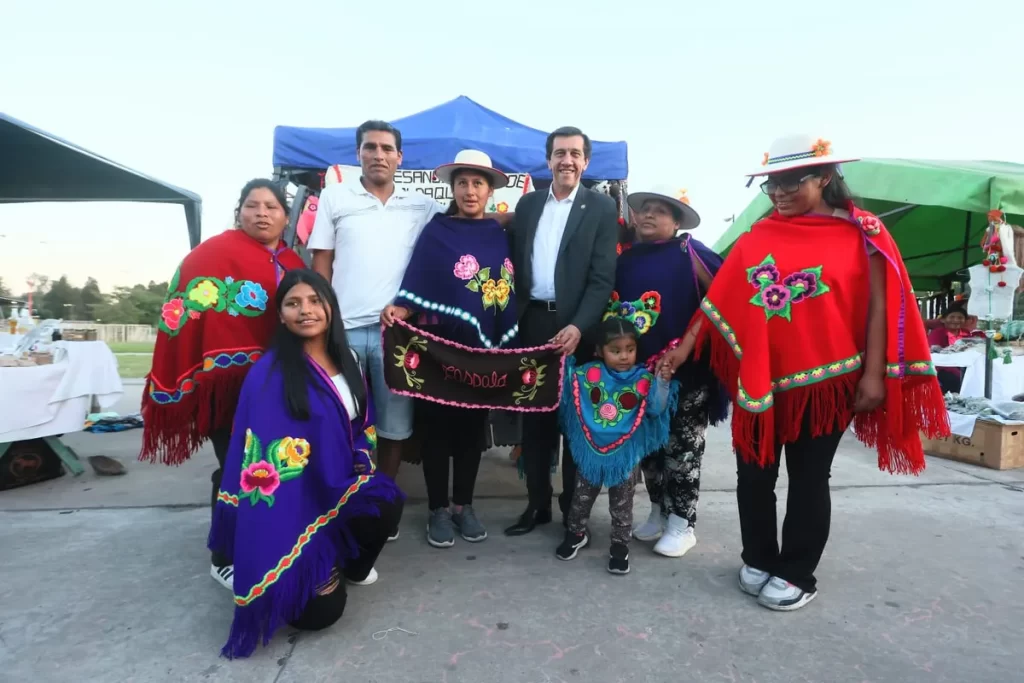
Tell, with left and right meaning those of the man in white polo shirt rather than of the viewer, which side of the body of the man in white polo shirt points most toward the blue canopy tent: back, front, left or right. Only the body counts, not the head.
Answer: back

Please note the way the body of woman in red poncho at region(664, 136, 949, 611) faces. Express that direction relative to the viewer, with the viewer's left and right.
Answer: facing the viewer and to the left of the viewer

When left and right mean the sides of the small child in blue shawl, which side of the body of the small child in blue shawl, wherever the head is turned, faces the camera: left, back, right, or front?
front

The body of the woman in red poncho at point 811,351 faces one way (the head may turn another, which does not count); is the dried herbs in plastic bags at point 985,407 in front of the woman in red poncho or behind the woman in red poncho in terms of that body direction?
behind

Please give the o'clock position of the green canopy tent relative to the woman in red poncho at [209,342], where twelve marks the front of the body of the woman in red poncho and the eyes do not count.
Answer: The green canopy tent is roughly at 10 o'clock from the woman in red poncho.

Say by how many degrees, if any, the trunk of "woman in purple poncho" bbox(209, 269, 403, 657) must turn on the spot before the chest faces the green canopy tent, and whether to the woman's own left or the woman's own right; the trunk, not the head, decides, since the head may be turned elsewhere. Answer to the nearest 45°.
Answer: approximately 90° to the woman's own left

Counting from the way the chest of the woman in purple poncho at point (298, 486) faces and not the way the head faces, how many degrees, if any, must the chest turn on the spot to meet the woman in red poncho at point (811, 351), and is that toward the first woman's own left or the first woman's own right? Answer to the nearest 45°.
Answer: approximately 45° to the first woman's own left

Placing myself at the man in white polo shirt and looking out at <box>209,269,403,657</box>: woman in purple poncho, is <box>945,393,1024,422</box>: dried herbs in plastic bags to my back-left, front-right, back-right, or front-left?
back-left

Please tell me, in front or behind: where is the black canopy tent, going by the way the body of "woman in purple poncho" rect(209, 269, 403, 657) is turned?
behind

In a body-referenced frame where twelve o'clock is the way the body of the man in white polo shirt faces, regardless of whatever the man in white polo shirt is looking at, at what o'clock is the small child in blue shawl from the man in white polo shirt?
The small child in blue shawl is roughly at 10 o'clock from the man in white polo shirt.

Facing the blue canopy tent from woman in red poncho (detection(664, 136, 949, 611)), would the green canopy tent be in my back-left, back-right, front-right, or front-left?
front-right

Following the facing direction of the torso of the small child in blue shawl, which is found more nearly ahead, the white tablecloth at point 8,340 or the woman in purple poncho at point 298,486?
the woman in purple poncho

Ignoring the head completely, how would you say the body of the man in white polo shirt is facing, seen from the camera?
toward the camera
